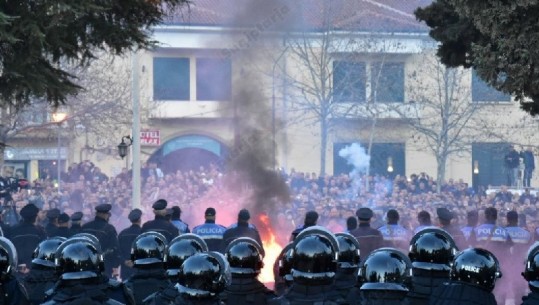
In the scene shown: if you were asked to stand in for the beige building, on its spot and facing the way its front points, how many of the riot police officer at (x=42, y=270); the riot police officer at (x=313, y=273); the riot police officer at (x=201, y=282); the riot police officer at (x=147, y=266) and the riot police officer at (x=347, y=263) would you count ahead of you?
5

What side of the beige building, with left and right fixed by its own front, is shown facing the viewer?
front

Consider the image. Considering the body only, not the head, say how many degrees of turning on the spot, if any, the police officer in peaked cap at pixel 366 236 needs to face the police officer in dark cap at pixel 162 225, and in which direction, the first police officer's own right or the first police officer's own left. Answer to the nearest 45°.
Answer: approximately 90° to the first police officer's own left

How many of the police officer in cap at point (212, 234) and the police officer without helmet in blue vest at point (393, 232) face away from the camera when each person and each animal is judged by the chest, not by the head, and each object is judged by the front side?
2

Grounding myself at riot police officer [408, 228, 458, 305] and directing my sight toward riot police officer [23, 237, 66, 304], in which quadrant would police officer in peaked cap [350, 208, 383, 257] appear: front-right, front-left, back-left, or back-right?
front-right

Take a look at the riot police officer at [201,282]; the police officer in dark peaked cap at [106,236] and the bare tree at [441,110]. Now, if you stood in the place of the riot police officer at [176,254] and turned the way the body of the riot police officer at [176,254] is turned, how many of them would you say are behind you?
1

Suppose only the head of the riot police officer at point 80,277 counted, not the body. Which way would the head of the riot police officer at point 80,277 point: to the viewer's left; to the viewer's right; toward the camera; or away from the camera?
away from the camera

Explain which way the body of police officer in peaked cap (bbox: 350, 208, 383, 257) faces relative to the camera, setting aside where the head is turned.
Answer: away from the camera

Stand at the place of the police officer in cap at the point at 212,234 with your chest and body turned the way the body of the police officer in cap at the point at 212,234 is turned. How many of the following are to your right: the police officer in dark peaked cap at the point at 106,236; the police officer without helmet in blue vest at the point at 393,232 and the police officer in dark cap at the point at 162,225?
1

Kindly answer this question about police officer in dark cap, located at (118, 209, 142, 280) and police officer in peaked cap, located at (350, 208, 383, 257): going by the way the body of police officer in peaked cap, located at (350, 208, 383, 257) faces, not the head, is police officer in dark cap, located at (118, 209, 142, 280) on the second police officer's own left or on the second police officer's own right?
on the second police officer's own left

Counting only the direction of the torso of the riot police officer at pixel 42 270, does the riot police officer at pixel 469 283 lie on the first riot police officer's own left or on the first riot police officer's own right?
on the first riot police officer's own right

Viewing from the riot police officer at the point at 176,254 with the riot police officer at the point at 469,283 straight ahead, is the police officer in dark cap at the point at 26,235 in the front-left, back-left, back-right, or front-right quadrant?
back-left

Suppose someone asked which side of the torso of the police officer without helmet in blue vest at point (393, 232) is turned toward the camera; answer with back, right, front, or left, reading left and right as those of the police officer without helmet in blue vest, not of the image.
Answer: back

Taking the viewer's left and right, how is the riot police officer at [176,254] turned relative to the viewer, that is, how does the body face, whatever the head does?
facing away from the viewer

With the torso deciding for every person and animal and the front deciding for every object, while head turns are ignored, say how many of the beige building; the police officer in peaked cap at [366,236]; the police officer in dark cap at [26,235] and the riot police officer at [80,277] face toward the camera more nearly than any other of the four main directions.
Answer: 1

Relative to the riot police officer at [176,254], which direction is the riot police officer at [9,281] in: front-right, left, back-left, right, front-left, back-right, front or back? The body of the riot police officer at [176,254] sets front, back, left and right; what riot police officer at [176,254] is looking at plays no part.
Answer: left
